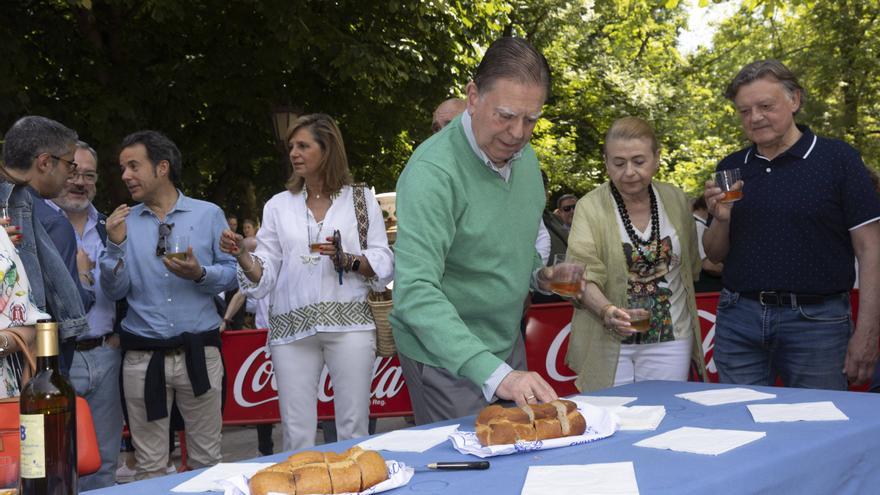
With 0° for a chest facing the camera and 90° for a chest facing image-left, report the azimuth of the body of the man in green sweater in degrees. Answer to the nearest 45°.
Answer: approximately 315°

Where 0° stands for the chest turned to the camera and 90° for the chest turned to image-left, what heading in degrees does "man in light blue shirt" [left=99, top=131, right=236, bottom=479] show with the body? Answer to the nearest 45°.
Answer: approximately 0°

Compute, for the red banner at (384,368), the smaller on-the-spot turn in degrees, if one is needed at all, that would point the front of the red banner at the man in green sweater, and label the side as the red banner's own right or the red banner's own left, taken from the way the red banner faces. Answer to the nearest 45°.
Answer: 0° — it already faces them

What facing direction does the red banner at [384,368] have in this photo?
toward the camera

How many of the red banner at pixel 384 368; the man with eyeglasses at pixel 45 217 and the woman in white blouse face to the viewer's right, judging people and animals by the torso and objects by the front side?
1

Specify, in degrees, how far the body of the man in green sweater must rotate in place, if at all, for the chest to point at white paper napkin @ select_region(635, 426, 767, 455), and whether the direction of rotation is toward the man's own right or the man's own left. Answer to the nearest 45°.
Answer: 0° — they already face it

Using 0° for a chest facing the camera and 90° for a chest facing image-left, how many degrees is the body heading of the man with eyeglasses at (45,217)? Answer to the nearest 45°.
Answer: approximately 270°

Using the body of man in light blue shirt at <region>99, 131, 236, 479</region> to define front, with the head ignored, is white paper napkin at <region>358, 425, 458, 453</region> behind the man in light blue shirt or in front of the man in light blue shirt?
in front

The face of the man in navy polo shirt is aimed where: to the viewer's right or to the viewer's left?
to the viewer's left

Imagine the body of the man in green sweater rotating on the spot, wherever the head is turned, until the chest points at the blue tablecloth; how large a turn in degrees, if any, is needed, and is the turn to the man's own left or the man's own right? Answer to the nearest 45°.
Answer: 0° — they already face it

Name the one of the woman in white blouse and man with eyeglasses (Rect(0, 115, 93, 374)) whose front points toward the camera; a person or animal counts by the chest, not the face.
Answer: the woman in white blouse

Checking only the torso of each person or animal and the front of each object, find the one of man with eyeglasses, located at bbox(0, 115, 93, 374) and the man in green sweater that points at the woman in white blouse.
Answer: the man with eyeglasses
